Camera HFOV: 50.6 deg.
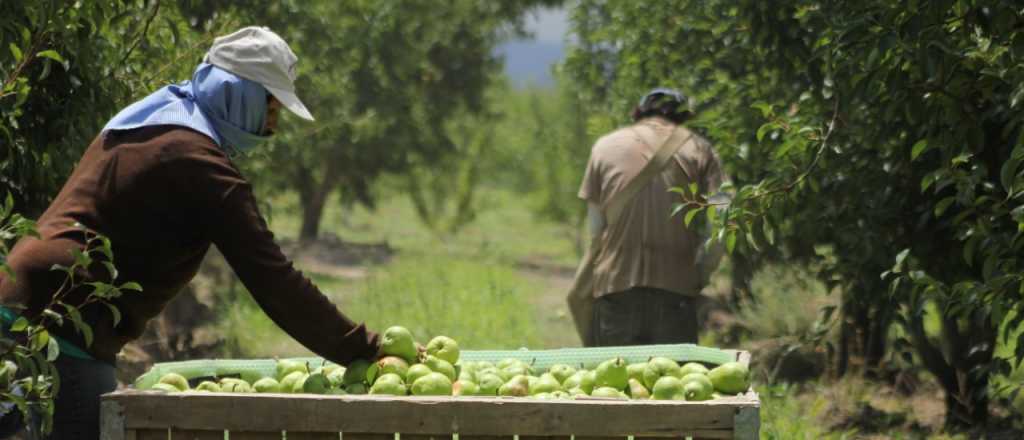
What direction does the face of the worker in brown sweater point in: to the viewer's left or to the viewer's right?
to the viewer's right

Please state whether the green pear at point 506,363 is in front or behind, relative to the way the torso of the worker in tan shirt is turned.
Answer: behind

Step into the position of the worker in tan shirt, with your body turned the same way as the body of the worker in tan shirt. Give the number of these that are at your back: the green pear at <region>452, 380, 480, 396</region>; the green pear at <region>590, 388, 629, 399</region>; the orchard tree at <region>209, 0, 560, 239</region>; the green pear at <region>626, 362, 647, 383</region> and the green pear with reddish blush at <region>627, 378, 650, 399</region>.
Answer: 4

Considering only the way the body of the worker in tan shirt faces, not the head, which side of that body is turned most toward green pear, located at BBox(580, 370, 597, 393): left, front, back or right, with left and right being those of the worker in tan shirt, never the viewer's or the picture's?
back

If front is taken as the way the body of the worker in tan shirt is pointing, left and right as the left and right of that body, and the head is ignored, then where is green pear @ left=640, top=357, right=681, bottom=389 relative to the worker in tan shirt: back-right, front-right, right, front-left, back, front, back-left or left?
back

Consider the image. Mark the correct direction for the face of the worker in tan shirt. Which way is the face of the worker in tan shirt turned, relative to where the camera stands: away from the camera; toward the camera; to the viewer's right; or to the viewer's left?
away from the camera

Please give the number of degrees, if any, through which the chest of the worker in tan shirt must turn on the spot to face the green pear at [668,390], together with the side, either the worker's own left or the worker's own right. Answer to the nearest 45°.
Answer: approximately 180°

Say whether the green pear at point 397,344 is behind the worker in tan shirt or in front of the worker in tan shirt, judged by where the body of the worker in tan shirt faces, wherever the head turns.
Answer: behind

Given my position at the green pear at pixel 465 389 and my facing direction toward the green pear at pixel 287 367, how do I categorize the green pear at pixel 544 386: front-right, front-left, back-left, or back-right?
back-right

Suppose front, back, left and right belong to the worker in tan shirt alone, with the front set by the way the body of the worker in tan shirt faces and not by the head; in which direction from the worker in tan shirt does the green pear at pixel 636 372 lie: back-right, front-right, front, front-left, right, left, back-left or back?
back

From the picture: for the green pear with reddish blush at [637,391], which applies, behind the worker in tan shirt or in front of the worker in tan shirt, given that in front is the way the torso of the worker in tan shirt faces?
behind

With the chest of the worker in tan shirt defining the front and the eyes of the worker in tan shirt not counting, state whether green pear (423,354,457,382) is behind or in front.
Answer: behind

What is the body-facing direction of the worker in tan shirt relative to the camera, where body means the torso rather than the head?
away from the camera
